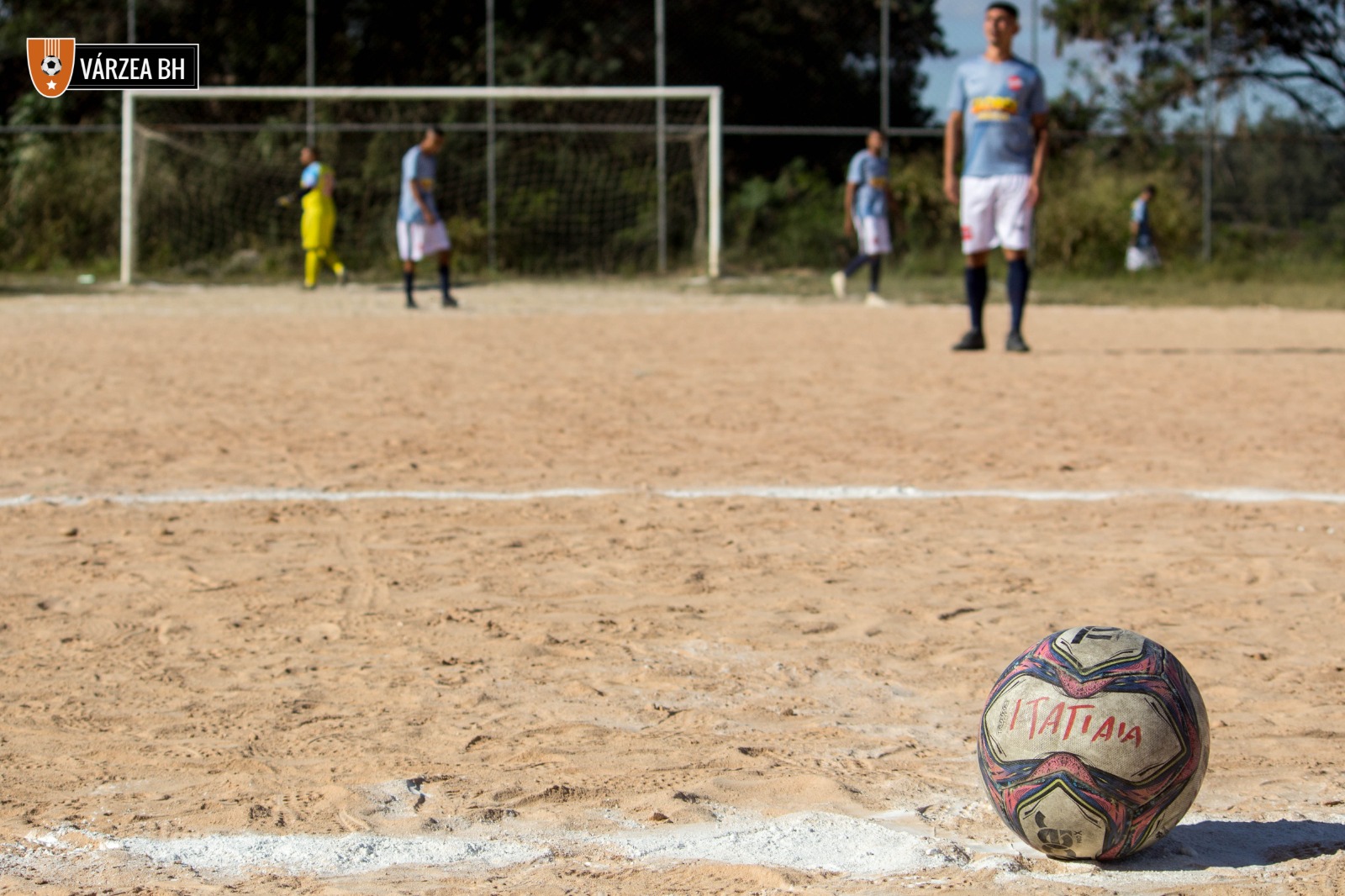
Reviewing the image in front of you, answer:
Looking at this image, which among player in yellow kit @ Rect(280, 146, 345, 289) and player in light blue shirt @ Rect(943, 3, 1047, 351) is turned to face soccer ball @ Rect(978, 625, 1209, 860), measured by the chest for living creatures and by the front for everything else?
the player in light blue shirt

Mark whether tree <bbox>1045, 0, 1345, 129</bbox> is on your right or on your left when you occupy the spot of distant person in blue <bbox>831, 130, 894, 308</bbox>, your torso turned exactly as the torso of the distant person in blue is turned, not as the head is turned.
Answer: on your left

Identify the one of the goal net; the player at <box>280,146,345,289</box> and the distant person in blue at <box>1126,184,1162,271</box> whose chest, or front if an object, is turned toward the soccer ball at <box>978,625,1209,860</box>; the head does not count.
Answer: the goal net

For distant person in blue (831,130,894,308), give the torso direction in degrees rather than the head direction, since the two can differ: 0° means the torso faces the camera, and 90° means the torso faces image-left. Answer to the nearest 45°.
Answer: approximately 315°

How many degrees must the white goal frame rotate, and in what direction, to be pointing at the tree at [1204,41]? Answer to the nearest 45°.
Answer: approximately 90° to its left

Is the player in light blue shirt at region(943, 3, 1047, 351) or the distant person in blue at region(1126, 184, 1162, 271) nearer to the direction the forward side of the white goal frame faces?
the player in light blue shirt

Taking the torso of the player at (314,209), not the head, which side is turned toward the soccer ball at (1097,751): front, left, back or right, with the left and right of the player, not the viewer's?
left

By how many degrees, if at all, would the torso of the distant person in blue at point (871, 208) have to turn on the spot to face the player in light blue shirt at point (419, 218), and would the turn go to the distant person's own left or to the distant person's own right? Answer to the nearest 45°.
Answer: approximately 90° to the distant person's own right
